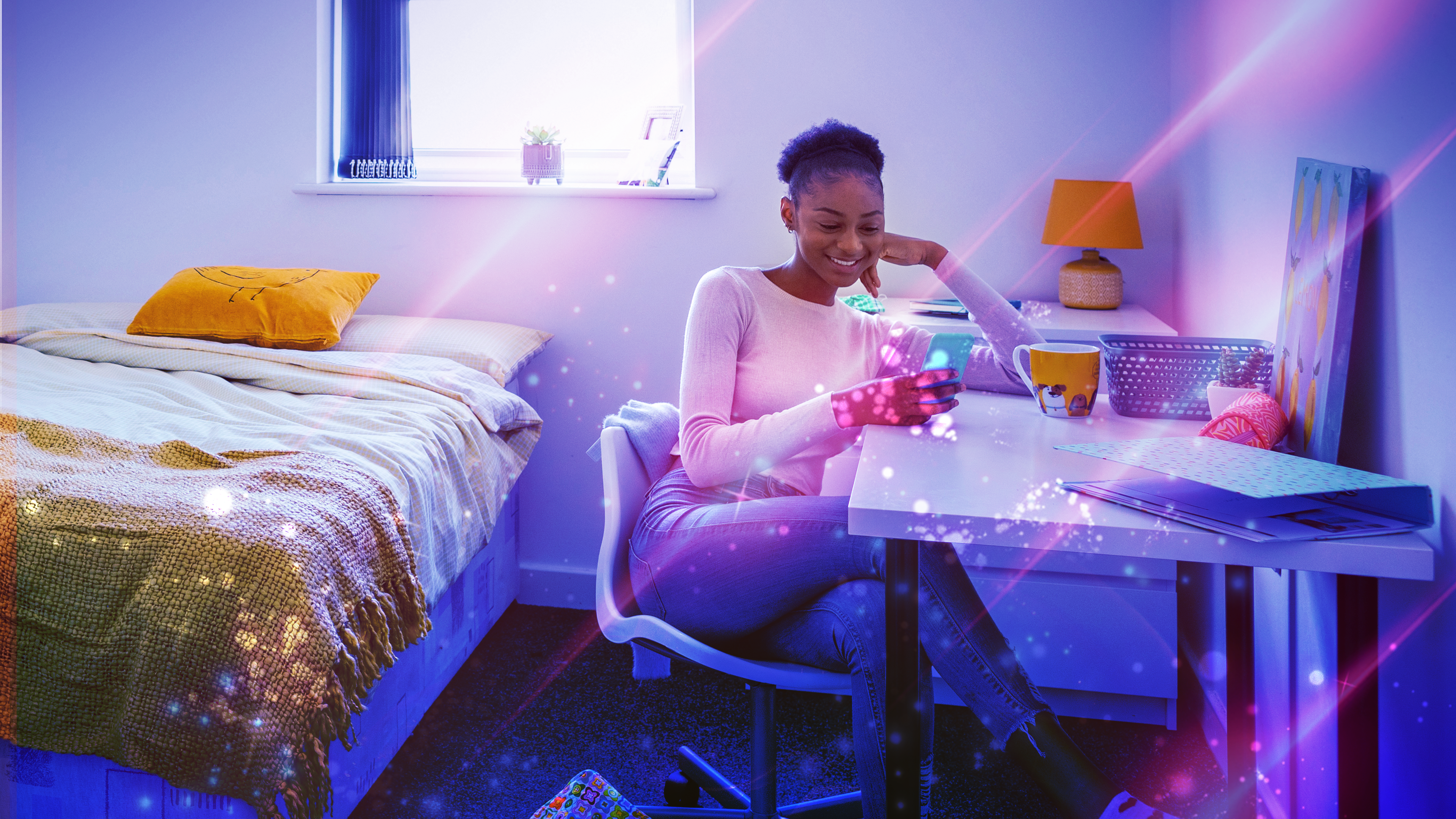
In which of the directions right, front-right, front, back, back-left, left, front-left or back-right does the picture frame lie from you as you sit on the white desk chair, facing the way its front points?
left

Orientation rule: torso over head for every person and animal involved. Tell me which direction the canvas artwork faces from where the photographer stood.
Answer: facing the viewer and to the left of the viewer

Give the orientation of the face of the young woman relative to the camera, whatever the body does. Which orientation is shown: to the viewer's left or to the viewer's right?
to the viewer's right

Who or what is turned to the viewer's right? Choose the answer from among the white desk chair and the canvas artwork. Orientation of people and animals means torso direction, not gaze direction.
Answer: the white desk chair

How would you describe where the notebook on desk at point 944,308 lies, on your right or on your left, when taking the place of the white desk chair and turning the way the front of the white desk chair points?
on your left

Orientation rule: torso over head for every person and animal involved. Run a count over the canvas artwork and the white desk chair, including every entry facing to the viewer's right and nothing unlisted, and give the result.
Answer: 1

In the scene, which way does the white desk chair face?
to the viewer's right
